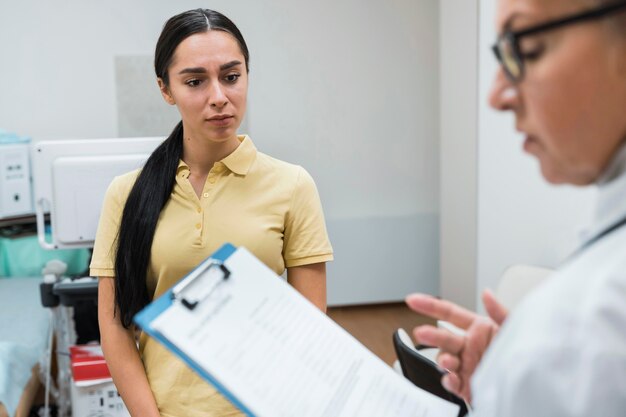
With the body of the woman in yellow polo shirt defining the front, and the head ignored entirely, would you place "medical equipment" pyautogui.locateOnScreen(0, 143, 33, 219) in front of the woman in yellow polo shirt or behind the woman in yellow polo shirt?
behind

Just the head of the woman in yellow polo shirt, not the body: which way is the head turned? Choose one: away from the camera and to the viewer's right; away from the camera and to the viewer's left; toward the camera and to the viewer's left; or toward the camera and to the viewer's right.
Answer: toward the camera and to the viewer's right

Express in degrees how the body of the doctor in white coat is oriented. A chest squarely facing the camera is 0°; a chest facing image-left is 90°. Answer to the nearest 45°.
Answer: approximately 90°

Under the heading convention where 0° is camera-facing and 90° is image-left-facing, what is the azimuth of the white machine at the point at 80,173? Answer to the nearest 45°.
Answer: approximately 180°

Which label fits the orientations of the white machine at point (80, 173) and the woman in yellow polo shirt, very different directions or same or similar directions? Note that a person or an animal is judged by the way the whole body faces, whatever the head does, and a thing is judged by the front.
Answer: very different directions

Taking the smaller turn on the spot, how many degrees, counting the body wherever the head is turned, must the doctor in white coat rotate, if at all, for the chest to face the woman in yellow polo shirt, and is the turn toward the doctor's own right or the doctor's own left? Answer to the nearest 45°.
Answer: approximately 45° to the doctor's own right

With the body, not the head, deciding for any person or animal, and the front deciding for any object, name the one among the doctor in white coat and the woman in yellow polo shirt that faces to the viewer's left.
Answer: the doctor in white coat

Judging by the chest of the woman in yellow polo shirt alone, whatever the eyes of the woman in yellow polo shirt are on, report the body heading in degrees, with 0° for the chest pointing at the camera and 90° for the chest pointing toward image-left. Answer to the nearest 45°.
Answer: approximately 0°

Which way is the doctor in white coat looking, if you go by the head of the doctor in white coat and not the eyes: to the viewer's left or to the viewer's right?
to the viewer's left
